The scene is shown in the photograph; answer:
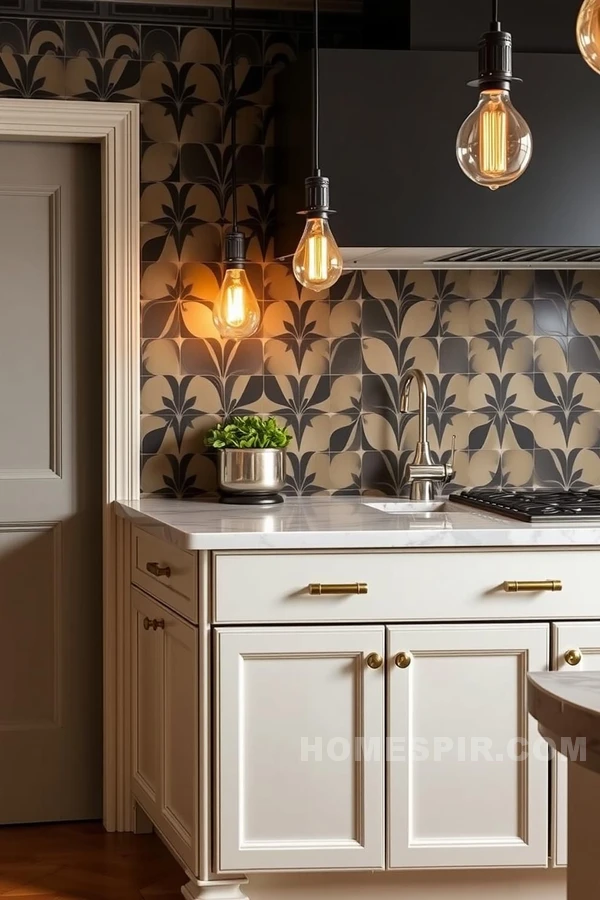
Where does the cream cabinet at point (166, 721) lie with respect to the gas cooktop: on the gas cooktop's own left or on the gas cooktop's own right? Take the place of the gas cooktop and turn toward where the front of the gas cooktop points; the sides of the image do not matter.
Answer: on the gas cooktop's own right

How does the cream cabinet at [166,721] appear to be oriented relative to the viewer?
to the viewer's left

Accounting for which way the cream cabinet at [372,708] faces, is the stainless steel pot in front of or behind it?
behind

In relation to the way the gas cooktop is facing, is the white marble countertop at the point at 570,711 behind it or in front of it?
in front

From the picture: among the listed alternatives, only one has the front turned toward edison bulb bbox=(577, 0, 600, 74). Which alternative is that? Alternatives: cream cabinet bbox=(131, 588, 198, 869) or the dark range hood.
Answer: the dark range hood

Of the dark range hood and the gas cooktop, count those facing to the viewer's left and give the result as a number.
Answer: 0

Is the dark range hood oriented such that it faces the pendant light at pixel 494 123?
yes

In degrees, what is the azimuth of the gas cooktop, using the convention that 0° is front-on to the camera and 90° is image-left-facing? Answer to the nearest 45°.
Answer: approximately 0°
